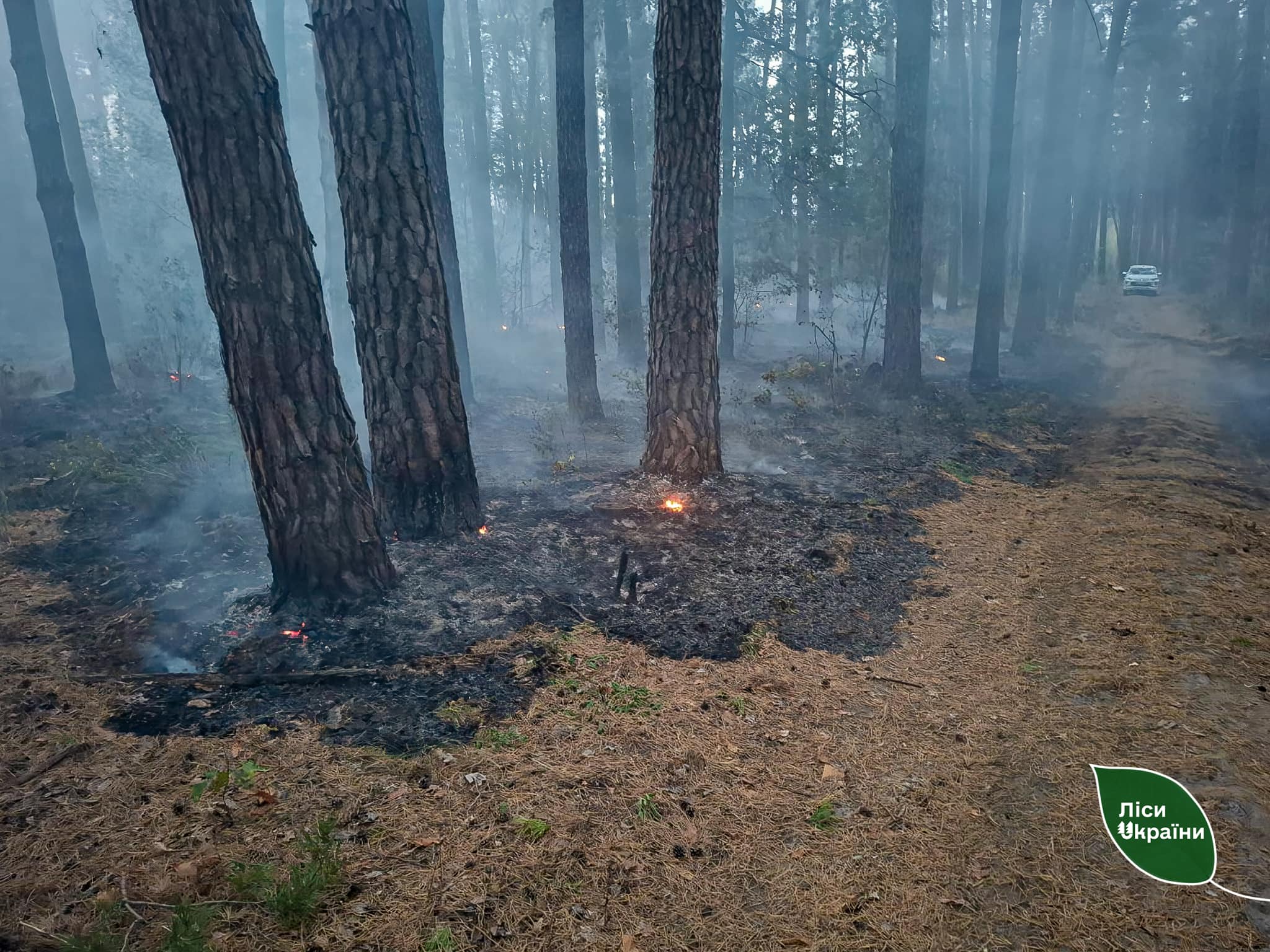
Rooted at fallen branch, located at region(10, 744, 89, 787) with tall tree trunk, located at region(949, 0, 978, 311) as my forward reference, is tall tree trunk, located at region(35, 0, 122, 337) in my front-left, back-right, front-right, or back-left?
front-left

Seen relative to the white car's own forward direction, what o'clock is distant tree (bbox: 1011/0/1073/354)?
The distant tree is roughly at 12 o'clock from the white car.

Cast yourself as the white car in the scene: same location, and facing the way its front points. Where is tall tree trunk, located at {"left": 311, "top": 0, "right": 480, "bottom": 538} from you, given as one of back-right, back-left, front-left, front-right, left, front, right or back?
front

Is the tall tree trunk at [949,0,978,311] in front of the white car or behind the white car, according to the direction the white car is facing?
in front

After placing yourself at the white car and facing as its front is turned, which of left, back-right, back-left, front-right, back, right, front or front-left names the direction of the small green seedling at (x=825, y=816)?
front

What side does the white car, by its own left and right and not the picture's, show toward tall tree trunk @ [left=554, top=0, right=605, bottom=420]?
front

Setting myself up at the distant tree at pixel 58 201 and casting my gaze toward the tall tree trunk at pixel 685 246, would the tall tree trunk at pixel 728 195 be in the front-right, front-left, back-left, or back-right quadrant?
front-left

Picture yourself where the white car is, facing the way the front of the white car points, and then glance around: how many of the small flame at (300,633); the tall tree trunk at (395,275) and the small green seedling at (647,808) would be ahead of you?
3

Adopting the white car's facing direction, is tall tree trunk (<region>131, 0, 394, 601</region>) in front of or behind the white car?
in front

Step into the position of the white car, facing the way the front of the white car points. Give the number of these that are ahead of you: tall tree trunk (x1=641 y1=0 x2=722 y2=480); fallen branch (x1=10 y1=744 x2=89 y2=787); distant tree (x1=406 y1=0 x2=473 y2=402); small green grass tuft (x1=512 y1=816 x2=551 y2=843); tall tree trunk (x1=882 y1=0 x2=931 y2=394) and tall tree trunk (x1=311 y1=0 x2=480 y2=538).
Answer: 6

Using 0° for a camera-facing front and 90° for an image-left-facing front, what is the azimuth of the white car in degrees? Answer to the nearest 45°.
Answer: approximately 0°

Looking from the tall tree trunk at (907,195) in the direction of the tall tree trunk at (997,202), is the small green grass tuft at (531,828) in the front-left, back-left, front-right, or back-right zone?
back-right

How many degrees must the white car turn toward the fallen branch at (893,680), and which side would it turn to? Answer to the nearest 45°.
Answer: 0° — it already faces it

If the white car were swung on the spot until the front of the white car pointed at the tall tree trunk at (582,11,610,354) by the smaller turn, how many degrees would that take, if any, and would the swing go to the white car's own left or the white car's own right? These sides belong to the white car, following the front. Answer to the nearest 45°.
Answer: approximately 45° to the white car's own right

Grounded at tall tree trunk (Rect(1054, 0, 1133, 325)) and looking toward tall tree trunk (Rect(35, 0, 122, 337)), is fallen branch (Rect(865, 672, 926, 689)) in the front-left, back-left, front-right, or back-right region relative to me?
front-left

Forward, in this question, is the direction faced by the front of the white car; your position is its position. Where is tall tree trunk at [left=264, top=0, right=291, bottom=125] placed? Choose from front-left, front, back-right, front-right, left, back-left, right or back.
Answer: front-right

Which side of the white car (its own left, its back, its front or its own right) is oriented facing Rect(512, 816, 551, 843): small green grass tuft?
front
